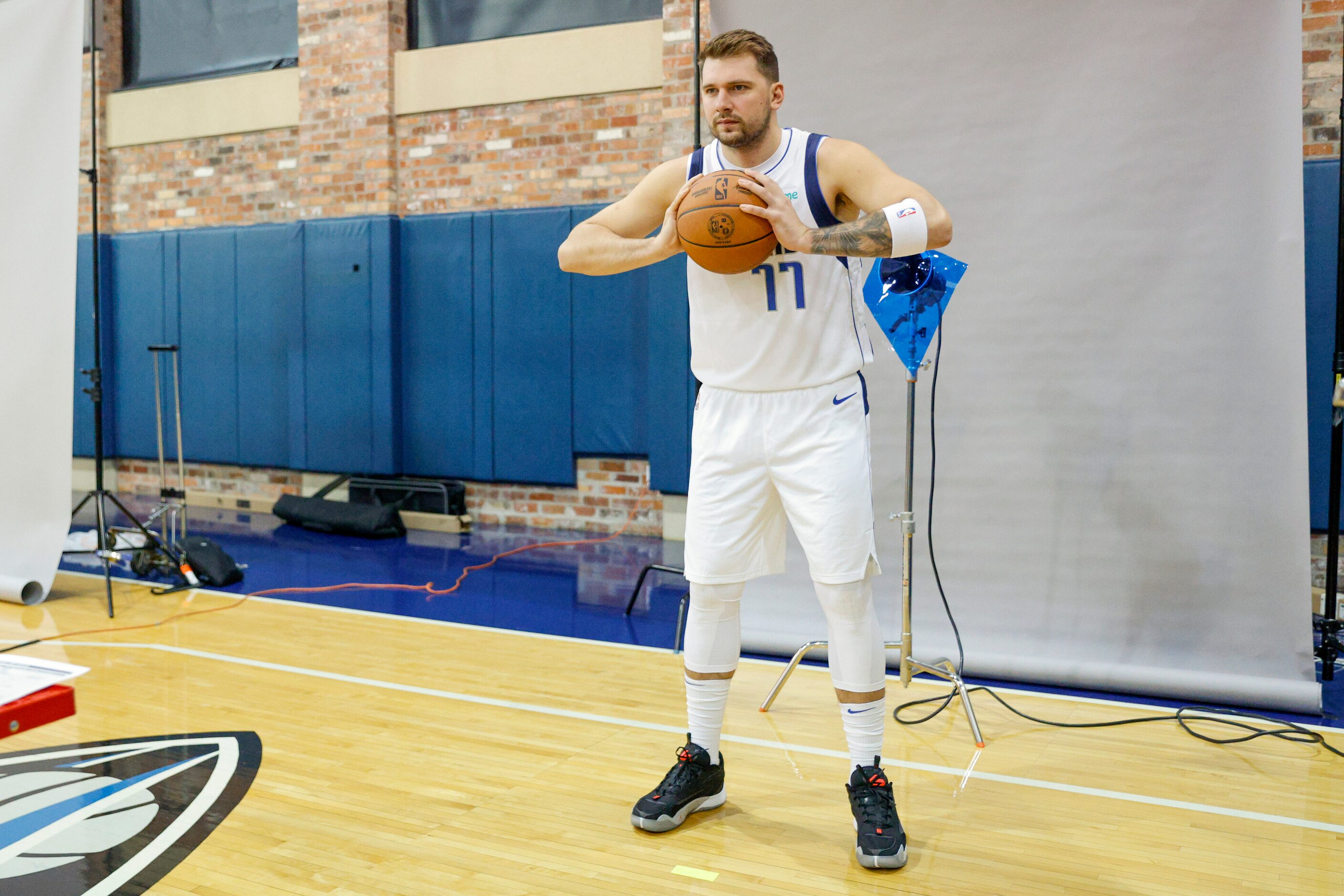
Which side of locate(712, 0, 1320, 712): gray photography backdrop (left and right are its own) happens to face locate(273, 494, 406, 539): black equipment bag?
right

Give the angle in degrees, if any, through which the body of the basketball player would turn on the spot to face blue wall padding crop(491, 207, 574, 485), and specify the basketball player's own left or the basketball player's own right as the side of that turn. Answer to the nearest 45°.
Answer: approximately 180°

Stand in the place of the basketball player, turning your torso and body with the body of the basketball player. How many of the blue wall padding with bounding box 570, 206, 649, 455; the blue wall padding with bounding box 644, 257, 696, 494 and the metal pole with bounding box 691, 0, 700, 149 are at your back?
3

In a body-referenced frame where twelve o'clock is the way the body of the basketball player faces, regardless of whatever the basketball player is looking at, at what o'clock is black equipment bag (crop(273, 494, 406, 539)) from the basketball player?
The black equipment bag is roughly at 5 o'clock from the basketball player.

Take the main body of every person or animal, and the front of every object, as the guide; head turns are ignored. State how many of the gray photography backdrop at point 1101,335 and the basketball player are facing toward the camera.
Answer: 2

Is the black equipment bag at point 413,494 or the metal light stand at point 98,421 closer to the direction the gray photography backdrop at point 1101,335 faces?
the metal light stand

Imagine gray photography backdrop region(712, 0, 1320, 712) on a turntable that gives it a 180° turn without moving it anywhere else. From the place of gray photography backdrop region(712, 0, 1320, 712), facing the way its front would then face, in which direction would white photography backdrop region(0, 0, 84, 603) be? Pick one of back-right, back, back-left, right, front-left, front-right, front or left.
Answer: left

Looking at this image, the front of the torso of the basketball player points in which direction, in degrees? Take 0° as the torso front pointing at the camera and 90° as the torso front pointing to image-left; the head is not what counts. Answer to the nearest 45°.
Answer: approximately 0°

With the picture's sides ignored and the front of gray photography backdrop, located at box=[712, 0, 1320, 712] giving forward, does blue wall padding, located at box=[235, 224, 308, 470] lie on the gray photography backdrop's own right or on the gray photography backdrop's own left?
on the gray photography backdrop's own right

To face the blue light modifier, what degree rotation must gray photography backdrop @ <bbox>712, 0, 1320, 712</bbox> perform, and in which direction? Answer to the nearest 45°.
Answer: approximately 45° to its right

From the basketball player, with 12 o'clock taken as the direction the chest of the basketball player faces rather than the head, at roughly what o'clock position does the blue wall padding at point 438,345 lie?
The blue wall padding is roughly at 5 o'clock from the basketball player.

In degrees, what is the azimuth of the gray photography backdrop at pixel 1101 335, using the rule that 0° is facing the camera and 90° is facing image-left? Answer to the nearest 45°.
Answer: approximately 0°

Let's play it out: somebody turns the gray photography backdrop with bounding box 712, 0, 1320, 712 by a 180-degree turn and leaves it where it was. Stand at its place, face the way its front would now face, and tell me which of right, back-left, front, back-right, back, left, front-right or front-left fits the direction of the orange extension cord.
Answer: left

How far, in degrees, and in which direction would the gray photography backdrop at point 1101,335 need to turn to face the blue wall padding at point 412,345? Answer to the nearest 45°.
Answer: approximately 135° to its right
